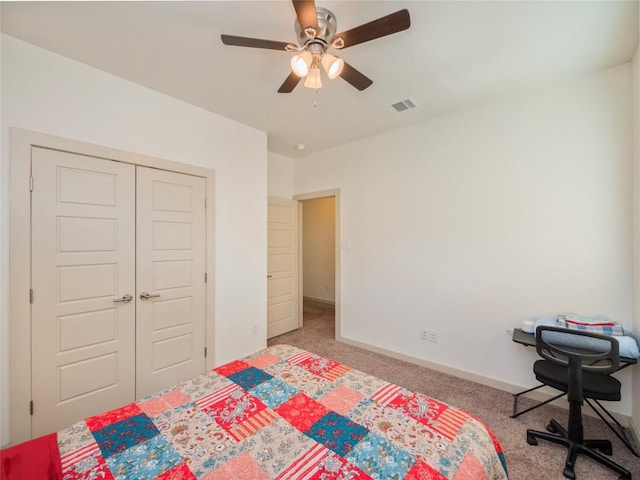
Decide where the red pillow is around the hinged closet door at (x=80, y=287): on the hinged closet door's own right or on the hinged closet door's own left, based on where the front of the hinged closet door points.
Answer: on the hinged closet door's own right

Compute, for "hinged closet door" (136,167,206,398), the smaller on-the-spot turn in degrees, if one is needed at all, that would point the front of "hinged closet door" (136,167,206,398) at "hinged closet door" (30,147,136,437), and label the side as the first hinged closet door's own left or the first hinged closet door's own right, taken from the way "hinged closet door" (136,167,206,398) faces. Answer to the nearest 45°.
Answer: approximately 135° to the first hinged closet door's own right

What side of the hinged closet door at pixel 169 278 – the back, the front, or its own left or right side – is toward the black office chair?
front

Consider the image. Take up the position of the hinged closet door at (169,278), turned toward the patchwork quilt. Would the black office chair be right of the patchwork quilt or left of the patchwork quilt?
left

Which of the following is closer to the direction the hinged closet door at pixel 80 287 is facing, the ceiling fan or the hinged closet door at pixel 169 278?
the ceiling fan

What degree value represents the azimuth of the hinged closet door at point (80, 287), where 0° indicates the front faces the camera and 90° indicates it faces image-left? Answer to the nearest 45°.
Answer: approximately 315°

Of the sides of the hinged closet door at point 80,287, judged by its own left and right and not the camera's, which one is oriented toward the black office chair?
front

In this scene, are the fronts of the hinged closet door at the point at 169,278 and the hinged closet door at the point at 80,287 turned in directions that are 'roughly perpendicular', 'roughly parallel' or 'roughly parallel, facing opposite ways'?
roughly parallel

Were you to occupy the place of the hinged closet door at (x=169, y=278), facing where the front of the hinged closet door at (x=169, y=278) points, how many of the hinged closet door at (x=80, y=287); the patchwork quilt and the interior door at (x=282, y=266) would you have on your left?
1

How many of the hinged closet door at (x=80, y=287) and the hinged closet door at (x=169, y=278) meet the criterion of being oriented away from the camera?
0

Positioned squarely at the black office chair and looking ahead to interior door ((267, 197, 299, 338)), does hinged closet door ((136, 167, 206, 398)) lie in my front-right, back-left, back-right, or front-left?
front-left

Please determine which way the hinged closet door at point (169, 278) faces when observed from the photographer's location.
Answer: facing the viewer and to the right of the viewer

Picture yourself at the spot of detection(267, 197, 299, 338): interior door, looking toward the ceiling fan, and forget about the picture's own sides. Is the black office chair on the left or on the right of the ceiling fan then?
left

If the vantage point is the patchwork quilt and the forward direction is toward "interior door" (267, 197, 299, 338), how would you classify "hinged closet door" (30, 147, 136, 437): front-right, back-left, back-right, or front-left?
front-left
